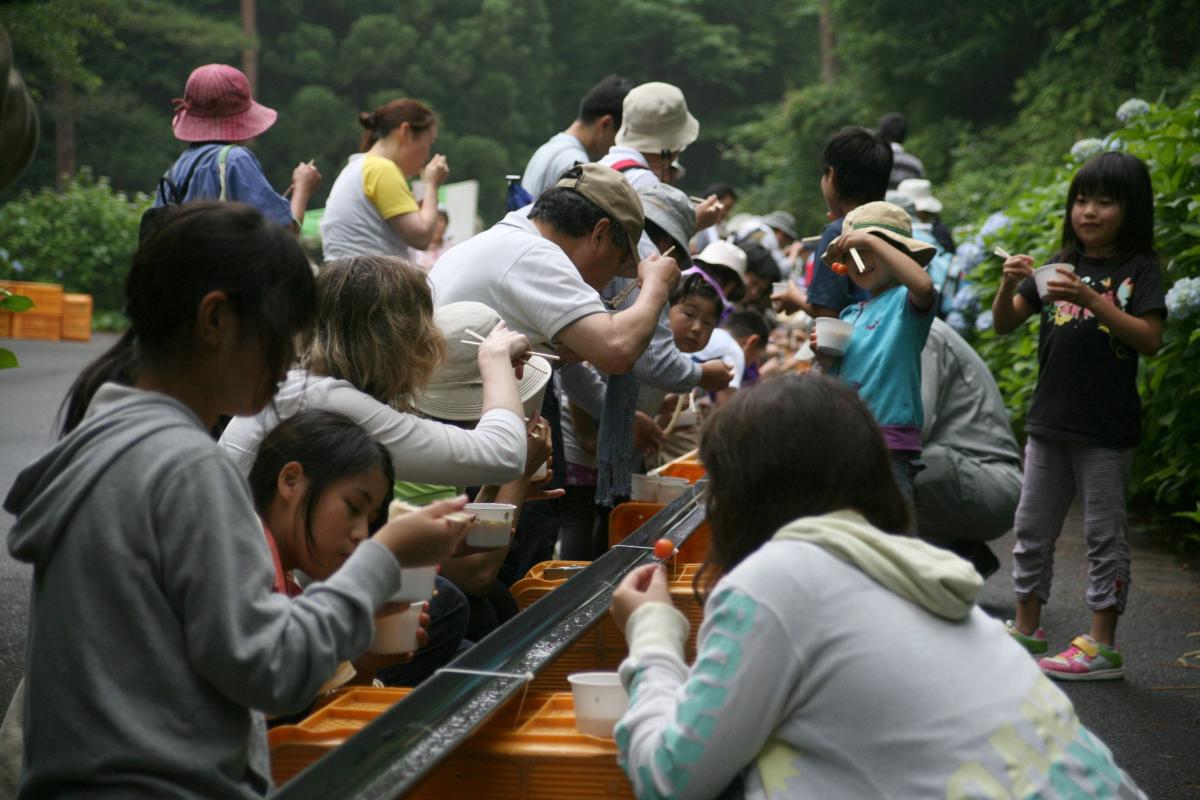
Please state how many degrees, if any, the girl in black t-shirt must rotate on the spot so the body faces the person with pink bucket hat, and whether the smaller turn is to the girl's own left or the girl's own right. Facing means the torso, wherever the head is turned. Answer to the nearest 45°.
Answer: approximately 45° to the girl's own right

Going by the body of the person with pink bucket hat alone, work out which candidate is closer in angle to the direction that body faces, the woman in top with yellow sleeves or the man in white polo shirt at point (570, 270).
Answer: the woman in top with yellow sleeves

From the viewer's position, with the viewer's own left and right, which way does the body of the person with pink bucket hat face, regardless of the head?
facing away from the viewer and to the right of the viewer

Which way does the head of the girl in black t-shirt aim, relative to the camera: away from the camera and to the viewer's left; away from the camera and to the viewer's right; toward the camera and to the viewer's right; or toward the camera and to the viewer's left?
toward the camera and to the viewer's left

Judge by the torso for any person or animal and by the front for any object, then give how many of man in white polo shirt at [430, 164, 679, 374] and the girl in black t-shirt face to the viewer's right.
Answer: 1

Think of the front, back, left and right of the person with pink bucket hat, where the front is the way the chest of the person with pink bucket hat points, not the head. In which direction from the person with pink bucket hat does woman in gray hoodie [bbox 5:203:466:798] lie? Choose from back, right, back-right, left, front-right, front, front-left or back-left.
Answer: back-right

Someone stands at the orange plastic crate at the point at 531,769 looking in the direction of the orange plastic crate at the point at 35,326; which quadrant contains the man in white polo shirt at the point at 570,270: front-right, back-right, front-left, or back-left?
front-right

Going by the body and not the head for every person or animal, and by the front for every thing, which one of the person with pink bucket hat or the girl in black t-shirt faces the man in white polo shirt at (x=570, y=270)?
the girl in black t-shirt

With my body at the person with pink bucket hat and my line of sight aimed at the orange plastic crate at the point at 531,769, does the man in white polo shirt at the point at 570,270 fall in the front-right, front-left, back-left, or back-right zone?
front-left

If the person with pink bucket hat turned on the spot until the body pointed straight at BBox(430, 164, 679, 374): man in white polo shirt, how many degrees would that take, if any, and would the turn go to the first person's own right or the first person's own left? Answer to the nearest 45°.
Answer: approximately 90° to the first person's own right

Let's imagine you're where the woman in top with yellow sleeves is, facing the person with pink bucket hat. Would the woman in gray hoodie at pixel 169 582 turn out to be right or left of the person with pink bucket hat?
left

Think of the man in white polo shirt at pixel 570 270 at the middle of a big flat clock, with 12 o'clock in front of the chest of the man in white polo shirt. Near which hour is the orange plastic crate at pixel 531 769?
The orange plastic crate is roughly at 3 o'clock from the man in white polo shirt.

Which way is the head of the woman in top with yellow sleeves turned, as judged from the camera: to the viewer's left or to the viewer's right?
to the viewer's right

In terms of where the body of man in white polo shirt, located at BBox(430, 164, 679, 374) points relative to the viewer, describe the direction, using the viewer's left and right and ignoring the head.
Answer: facing to the right of the viewer
